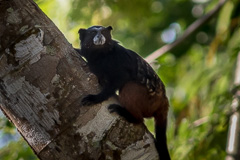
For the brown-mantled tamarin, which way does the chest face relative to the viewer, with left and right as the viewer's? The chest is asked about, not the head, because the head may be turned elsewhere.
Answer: facing to the left of the viewer
